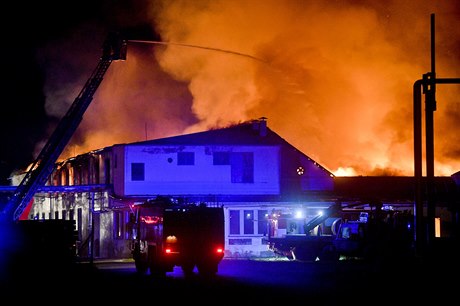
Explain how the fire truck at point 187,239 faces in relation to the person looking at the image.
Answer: facing away from the viewer and to the left of the viewer

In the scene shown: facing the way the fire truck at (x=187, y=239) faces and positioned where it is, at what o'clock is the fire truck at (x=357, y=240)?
the fire truck at (x=357, y=240) is roughly at 3 o'clock from the fire truck at (x=187, y=239).

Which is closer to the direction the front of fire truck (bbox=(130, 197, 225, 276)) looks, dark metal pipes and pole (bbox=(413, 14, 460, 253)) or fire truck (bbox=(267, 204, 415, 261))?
the fire truck
